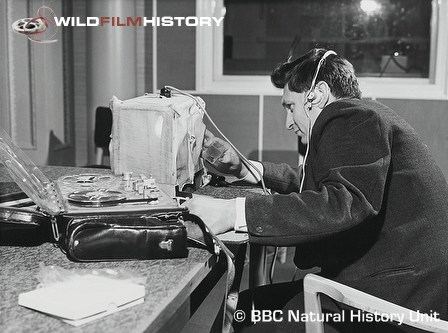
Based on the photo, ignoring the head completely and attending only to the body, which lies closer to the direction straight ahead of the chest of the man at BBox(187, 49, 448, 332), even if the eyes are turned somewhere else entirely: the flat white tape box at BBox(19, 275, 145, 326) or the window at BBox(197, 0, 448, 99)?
the flat white tape box

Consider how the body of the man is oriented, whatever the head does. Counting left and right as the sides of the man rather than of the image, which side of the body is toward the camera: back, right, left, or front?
left

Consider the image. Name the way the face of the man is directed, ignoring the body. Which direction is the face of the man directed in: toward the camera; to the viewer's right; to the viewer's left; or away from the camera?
to the viewer's left

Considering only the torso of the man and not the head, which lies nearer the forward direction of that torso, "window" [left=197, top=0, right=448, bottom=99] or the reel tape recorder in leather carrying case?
the reel tape recorder in leather carrying case

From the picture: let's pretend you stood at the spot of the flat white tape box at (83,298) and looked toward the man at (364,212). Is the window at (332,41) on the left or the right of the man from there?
left

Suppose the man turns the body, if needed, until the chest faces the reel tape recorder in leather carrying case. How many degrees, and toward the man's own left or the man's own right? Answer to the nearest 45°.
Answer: approximately 45° to the man's own left

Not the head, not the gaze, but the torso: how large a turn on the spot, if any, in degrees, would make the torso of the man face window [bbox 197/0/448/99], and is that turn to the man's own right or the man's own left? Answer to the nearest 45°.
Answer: approximately 90° to the man's own right
